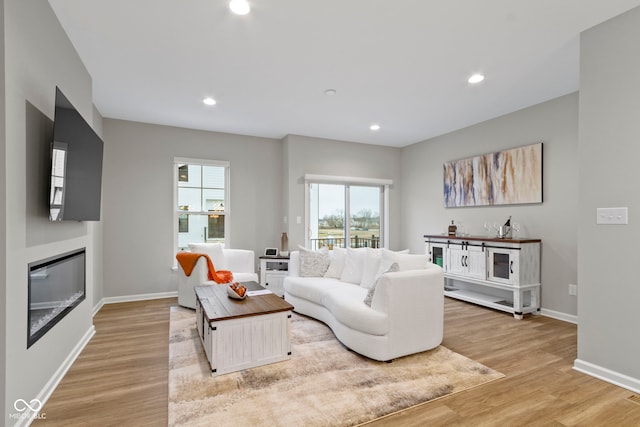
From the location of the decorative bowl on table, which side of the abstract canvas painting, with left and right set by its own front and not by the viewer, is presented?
front

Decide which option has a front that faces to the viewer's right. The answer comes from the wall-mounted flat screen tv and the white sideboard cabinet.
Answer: the wall-mounted flat screen tv

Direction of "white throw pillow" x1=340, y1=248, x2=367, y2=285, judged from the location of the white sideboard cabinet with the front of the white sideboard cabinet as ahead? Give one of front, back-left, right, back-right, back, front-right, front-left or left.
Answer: front

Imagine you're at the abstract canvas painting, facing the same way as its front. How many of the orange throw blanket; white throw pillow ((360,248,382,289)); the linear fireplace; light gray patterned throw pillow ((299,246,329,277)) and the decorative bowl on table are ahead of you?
5

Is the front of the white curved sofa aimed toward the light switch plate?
no

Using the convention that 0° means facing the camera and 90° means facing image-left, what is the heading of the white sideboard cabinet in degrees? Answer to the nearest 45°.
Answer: approximately 45°

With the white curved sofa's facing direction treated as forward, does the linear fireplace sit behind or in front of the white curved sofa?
in front

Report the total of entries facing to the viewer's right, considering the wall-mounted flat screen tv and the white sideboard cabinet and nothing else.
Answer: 1

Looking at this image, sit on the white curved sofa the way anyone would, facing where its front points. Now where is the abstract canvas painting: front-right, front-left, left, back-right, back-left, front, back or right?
back

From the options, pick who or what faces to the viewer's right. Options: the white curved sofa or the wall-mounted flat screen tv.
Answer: the wall-mounted flat screen tv

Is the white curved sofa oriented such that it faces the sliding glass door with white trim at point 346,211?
no

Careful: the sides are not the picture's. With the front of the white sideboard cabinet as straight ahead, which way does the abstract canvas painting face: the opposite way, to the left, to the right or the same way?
the same way

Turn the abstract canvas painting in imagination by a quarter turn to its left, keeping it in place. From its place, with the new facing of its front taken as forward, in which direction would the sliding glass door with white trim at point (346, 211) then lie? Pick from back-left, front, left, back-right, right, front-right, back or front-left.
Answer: back-right

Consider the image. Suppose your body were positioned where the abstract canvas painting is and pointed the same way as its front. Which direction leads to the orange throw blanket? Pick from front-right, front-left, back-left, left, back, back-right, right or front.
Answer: front

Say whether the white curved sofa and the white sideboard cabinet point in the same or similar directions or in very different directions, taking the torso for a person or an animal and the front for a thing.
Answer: same or similar directions

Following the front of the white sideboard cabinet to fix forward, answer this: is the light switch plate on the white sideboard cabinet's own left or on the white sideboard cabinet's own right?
on the white sideboard cabinet's own left

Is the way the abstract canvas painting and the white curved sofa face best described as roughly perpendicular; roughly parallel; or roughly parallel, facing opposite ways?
roughly parallel

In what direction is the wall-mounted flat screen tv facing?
to the viewer's right
